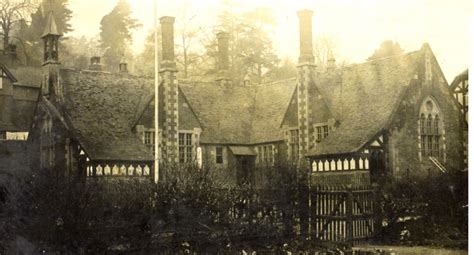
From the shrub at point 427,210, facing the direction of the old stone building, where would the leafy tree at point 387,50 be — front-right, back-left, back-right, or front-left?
front-right

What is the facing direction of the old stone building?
toward the camera

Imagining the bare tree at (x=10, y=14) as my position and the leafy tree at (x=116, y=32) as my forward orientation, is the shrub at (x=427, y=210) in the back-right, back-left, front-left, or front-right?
front-right

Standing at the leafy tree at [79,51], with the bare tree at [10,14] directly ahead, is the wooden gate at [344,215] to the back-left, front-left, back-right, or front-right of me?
back-left
